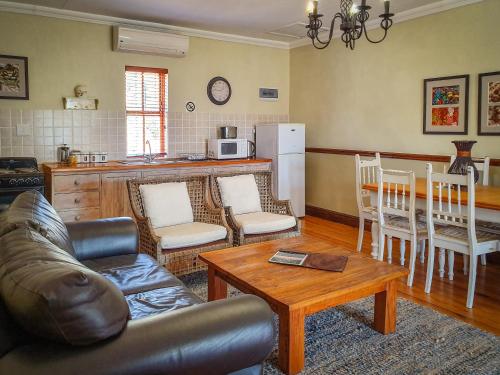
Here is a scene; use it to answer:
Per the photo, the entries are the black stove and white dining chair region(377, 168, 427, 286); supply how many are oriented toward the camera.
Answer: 1

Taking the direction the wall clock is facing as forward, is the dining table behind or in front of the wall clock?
in front

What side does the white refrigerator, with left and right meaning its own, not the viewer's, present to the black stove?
right

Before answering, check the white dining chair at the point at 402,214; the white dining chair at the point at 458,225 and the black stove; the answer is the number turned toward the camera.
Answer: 1

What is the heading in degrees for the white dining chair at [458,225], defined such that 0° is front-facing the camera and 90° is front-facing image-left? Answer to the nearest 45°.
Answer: approximately 225°

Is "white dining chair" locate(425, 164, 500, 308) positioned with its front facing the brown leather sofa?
no

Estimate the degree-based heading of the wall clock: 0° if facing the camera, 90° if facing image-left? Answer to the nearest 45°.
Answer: approximately 315°

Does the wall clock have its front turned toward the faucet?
no

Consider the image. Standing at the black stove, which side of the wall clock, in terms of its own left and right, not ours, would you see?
right

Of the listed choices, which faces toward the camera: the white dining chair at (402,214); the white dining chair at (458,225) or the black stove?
the black stove

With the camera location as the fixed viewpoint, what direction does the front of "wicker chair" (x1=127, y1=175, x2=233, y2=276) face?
facing the viewer and to the right of the viewer

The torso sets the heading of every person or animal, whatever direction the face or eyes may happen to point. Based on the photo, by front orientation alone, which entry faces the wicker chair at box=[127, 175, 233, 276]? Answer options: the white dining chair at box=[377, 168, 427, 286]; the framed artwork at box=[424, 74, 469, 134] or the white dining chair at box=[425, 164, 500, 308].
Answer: the framed artwork

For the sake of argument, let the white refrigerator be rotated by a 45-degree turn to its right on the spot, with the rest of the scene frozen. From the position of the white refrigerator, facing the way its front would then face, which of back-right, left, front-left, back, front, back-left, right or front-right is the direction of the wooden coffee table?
front

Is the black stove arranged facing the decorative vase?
no

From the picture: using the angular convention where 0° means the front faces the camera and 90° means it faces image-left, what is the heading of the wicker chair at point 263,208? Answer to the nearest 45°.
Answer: approximately 315°

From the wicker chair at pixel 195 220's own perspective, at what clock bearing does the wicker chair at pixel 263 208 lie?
the wicker chair at pixel 263 208 is roughly at 9 o'clock from the wicker chair at pixel 195 220.

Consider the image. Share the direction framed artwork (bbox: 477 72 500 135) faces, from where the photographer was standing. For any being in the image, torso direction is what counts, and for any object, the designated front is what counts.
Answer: facing the viewer and to the left of the viewer

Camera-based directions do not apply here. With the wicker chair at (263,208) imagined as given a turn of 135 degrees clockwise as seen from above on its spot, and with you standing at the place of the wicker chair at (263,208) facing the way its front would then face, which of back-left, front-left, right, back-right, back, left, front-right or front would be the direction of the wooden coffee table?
left

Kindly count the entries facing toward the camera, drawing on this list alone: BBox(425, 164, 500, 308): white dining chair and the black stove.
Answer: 1

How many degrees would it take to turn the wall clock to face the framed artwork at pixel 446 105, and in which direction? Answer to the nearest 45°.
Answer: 0° — it already faces it

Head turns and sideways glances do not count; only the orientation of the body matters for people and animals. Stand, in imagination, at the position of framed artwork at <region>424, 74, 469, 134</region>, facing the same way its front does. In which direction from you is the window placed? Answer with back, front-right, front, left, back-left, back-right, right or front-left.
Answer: front-right
